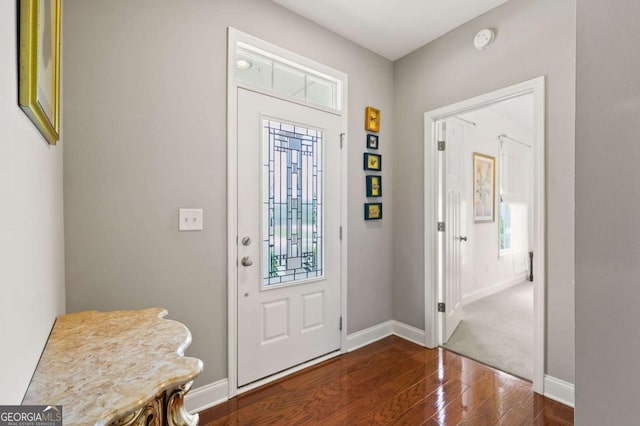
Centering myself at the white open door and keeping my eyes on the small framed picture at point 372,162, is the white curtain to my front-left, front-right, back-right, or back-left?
back-right

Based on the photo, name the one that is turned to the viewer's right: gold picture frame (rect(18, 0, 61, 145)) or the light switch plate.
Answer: the gold picture frame

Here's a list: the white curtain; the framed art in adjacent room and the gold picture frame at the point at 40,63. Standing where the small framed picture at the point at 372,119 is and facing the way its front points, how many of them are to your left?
2

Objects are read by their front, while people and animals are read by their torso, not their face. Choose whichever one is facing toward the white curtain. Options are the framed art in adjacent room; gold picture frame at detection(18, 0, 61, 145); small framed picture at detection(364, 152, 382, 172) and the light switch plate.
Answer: the gold picture frame

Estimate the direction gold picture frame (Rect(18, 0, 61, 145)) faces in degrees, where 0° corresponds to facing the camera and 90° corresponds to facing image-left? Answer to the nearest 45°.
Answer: approximately 270°

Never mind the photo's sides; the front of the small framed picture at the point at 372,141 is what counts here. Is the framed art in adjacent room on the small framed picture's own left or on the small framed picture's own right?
on the small framed picture's own left

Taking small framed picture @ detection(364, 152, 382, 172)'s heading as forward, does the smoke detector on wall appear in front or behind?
in front

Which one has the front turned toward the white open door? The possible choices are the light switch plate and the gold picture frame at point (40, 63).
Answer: the gold picture frame

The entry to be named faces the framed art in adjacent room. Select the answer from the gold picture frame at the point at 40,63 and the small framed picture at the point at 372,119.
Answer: the gold picture frame

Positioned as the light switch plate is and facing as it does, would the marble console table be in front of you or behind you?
in front

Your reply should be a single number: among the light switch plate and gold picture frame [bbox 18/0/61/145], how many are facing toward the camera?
1

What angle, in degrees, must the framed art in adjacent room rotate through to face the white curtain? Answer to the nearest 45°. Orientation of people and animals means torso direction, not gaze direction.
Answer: approximately 135° to its left

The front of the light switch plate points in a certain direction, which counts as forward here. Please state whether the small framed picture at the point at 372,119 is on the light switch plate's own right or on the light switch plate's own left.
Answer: on the light switch plate's own left

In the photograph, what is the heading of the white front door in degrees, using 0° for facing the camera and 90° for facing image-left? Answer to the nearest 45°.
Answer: approximately 315°

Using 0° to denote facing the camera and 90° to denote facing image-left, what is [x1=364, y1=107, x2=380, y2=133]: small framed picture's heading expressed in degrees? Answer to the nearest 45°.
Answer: approximately 315°
